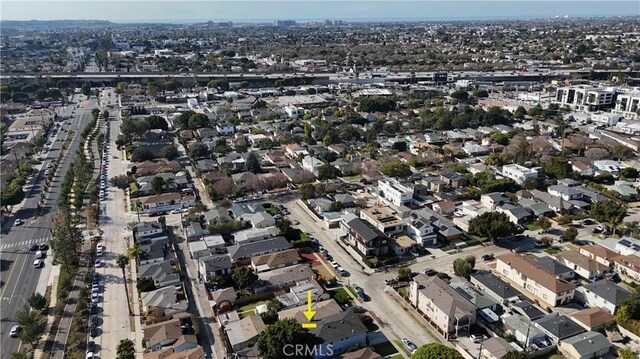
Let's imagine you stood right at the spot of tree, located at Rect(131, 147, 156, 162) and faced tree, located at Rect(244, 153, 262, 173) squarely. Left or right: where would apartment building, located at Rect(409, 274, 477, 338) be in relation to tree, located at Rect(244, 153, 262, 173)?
right

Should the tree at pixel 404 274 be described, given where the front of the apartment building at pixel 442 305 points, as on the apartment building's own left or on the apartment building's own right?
on the apartment building's own right

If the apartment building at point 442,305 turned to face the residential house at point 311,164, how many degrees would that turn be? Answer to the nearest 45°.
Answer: approximately 90° to its right

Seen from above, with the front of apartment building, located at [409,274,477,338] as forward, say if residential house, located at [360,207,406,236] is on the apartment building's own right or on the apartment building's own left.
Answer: on the apartment building's own right

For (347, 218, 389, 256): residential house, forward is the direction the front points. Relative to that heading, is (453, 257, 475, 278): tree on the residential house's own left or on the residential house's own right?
on the residential house's own left

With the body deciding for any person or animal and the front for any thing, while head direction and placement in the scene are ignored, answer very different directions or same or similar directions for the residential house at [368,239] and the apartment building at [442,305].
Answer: same or similar directions

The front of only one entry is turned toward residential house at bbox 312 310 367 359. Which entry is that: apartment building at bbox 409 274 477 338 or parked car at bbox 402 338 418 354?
the apartment building

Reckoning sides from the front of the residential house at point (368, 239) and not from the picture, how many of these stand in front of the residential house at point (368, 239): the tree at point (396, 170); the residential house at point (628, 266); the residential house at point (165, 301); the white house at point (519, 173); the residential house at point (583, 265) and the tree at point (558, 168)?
1

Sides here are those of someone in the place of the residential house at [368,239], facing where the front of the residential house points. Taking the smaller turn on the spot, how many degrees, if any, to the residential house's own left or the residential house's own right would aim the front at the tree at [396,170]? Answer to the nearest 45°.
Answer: approximately 135° to the residential house's own right

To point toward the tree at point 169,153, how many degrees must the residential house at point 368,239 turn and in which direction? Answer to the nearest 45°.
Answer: approximately 90° to its right

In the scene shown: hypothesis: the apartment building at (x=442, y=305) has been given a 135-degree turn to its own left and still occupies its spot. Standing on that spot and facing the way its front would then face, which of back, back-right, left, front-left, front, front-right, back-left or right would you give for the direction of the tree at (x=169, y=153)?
back-left

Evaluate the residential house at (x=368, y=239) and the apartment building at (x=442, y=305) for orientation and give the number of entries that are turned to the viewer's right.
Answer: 0

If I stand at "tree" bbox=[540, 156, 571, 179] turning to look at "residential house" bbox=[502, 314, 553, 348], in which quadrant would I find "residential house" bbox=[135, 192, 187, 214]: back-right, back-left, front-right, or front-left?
front-right

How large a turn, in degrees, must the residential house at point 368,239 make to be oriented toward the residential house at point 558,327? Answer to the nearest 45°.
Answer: approximately 90° to its left

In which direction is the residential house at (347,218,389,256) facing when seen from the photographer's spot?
facing the viewer and to the left of the viewer

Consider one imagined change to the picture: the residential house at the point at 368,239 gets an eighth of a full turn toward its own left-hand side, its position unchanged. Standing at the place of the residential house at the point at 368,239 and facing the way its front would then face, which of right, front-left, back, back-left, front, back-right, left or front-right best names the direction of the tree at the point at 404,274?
front-left
